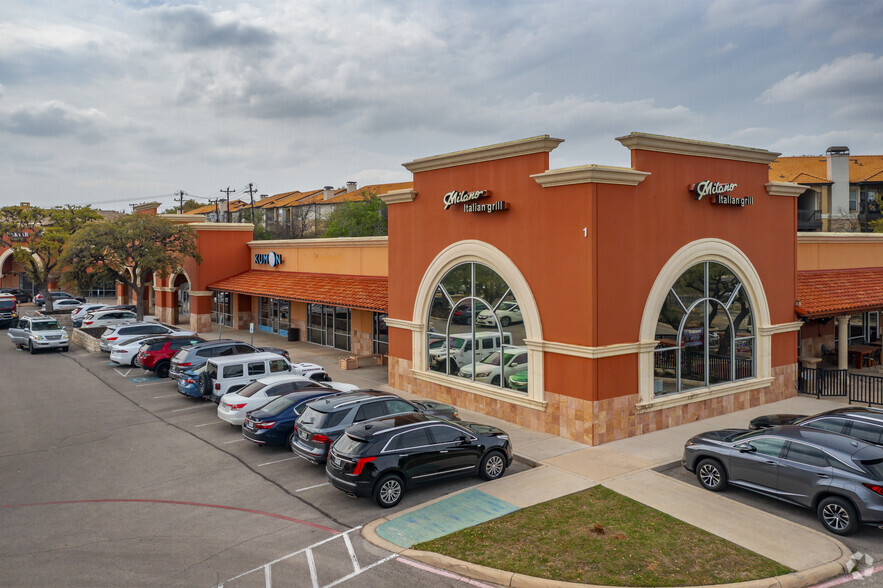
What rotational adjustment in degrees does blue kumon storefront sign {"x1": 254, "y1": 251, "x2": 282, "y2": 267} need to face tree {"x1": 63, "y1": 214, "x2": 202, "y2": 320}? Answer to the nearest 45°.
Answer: approximately 45° to its right

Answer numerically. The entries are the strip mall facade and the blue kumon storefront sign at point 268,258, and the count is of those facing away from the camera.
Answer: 0

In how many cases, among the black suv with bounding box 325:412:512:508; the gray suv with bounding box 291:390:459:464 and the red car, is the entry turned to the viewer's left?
0

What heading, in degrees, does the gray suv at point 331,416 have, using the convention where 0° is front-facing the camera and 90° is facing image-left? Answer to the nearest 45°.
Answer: approximately 225°

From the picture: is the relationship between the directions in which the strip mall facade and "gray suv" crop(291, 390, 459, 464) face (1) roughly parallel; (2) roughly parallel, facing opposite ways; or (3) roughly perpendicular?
roughly parallel, facing opposite ways

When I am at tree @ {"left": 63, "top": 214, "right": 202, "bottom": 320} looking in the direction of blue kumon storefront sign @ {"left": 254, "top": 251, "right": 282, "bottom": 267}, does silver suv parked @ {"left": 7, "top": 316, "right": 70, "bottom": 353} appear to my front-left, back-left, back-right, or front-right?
back-right

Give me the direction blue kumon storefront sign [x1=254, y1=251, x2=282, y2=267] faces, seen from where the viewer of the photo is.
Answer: facing the viewer and to the left of the viewer

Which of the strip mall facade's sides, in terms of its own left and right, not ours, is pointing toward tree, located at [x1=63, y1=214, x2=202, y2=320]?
right

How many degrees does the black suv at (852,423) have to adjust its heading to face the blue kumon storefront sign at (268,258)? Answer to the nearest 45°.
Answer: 0° — it already faces it

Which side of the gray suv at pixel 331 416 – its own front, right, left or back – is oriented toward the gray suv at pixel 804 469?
right

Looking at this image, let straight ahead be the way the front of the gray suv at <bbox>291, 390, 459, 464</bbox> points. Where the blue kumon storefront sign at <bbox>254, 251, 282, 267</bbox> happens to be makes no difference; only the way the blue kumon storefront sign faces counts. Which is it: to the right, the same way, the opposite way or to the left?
the opposite way

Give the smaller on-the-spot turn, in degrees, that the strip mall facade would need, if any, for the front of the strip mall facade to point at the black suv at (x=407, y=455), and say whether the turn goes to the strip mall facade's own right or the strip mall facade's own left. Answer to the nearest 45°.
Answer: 0° — it already faces it

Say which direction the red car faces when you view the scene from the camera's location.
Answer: facing away from the viewer and to the right of the viewer
